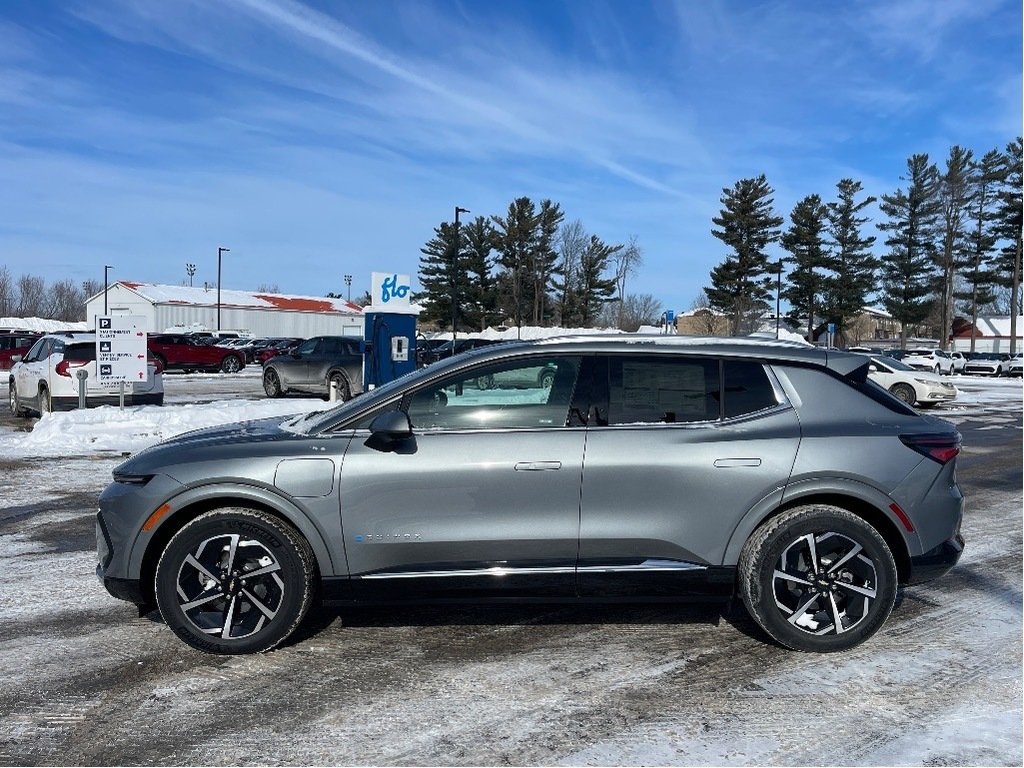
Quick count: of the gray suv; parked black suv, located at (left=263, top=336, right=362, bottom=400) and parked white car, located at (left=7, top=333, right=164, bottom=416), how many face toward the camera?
0

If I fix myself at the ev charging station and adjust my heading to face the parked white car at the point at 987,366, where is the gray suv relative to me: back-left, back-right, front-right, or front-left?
back-right

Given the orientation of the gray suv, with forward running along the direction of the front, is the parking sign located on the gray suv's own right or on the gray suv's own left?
on the gray suv's own right

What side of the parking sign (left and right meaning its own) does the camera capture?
front

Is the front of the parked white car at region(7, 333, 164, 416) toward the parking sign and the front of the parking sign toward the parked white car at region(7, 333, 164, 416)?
no

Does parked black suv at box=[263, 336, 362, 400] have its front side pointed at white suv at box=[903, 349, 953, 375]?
no

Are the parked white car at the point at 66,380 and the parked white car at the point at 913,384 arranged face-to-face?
no

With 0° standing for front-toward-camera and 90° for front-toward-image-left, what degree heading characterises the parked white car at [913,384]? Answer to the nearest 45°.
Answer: approximately 315°

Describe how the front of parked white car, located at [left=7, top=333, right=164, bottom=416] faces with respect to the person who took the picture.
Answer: facing away from the viewer and to the left of the viewer

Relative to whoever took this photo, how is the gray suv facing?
facing to the left of the viewer

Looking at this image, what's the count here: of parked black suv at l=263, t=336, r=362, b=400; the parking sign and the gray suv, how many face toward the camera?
1

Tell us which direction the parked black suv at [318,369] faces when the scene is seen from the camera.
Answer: facing away from the viewer and to the left of the viewer

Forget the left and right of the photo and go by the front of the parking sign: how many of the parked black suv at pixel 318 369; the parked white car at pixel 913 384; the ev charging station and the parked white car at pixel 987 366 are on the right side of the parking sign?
0

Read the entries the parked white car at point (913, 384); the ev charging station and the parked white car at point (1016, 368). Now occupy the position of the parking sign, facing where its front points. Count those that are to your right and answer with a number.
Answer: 0

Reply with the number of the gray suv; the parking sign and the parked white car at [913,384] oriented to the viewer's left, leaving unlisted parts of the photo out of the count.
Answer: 1

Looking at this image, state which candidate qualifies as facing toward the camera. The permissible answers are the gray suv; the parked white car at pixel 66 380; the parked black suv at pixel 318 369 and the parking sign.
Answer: the parking sign
